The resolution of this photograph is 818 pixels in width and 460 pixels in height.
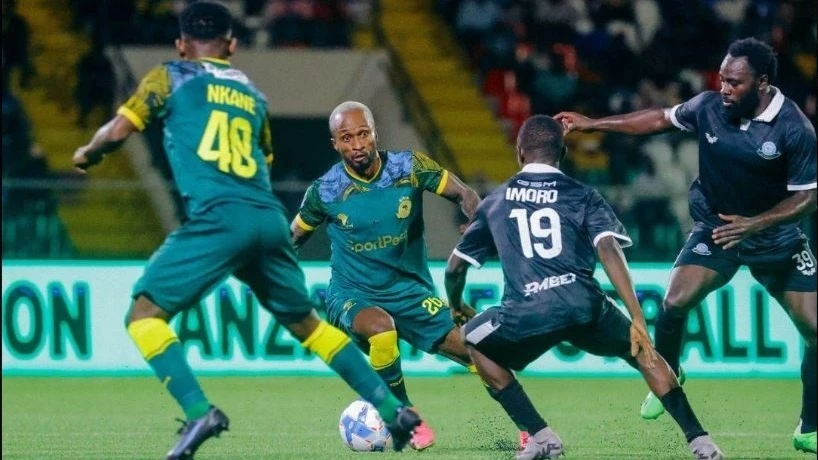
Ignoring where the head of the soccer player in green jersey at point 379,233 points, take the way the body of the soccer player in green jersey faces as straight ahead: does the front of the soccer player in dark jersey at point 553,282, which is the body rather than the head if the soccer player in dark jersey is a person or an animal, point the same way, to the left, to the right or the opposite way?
the opposite way

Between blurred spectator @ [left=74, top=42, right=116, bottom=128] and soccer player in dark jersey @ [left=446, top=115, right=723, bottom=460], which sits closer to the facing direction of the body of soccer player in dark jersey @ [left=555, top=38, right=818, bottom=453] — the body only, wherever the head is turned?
the soccer player in dark jersey

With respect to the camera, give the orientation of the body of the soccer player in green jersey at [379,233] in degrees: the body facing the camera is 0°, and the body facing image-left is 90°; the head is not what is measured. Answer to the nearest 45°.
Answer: approximately 0°

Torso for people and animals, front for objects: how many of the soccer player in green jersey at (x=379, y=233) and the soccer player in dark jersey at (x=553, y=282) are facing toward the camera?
1

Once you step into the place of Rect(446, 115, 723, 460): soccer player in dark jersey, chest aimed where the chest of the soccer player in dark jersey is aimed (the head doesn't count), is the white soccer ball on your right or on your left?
on your left

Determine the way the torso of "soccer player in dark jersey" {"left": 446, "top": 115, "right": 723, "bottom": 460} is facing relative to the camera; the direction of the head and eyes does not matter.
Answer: away from the camera

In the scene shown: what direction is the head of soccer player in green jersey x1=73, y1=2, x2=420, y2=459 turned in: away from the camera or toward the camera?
away from the camera

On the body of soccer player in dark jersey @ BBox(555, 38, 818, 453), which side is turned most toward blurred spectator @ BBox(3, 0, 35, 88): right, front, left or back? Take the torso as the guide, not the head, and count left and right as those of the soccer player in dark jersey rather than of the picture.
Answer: right

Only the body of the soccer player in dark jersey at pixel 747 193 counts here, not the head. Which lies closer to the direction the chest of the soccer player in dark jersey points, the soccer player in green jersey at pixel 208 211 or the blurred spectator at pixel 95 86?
the soccer player in green jersey

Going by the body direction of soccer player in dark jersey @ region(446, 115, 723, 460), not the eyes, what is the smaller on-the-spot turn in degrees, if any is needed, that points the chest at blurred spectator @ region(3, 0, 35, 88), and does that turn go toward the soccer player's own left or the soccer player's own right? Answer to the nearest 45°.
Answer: approximately 45° to the soccer player's own left
